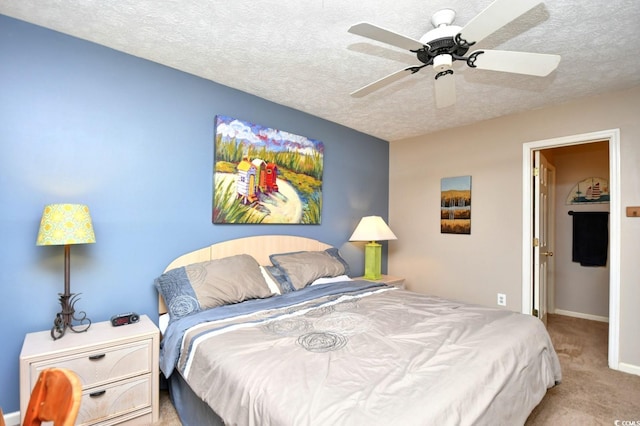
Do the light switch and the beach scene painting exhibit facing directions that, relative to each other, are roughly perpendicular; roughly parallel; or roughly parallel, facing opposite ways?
roughly perpendicular

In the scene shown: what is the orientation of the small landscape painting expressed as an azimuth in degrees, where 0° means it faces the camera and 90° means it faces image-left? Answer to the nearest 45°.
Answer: approximately 45°

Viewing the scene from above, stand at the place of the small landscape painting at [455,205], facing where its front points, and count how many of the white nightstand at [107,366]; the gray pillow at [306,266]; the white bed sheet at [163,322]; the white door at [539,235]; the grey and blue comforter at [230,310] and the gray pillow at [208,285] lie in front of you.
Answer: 5

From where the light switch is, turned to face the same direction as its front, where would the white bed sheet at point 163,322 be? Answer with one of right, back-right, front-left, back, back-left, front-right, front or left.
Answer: front-right

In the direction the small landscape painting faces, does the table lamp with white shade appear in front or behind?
in front

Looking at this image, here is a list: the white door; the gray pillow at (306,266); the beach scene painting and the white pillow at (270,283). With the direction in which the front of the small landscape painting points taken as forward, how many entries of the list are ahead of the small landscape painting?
3

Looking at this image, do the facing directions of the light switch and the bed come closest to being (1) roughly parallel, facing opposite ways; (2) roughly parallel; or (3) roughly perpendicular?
roughly perpendicular

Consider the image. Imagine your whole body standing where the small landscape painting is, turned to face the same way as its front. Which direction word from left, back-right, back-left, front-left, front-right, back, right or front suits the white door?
back-left
